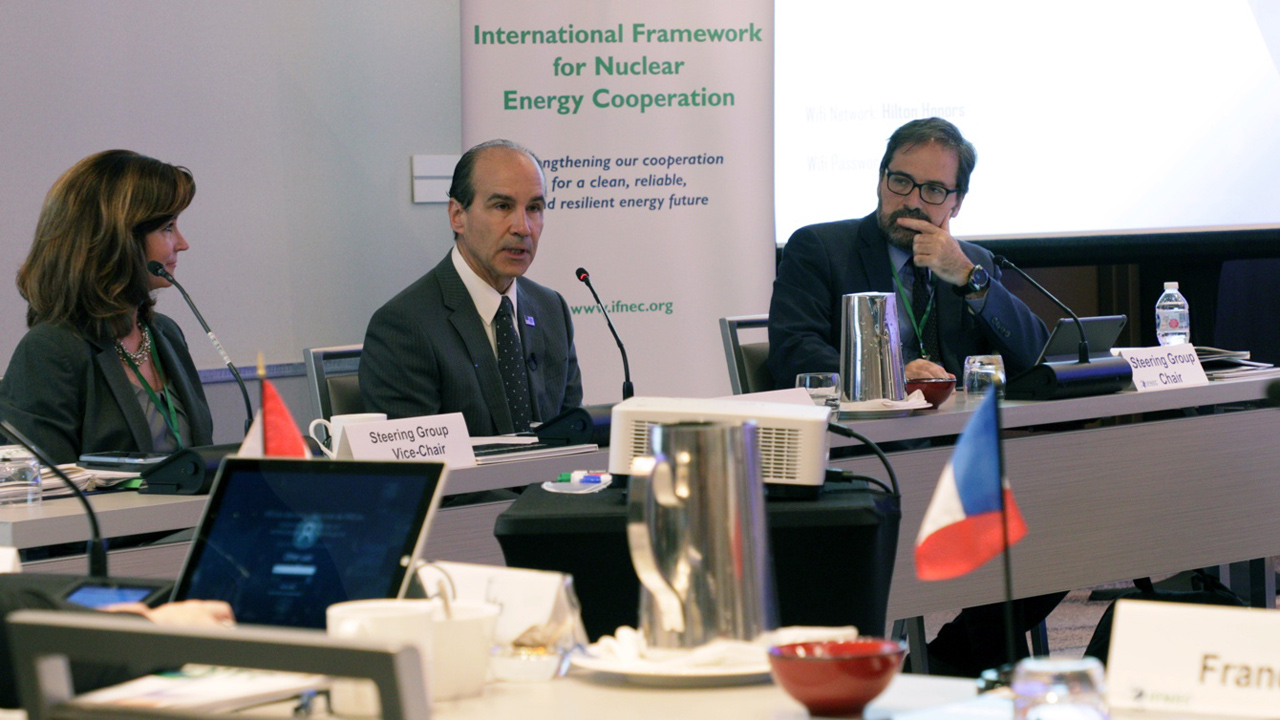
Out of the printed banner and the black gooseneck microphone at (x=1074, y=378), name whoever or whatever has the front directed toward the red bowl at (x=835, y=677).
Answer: the printed banner

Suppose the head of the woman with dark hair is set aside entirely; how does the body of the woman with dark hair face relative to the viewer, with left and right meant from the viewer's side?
facing the viewer and to the right of the viewer

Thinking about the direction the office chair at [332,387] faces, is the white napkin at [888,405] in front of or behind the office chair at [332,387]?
in front

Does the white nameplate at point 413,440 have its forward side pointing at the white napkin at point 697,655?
yes

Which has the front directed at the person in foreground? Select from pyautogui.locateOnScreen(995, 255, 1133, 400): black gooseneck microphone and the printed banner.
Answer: the printed banner

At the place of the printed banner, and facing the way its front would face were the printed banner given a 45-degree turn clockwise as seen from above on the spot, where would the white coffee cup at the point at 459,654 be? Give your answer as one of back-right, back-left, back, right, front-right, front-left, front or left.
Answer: front-left

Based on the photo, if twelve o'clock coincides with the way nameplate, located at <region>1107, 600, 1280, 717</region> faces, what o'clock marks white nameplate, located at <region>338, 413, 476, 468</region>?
The white nameplate is roughly at 4 o'clock from the nameplate.

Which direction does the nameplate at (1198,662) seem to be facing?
toward the camera

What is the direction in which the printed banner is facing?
toward the camera

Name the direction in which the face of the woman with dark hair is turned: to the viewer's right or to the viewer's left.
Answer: to the viewer's right

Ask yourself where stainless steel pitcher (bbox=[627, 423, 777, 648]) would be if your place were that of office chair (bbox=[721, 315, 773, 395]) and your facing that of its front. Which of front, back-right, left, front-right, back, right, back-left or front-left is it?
front-right
